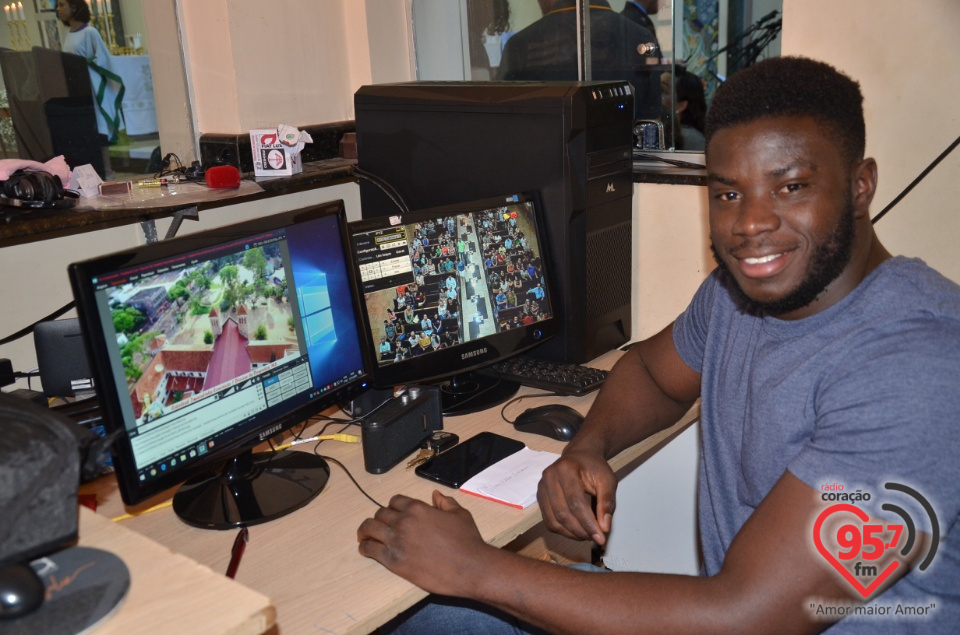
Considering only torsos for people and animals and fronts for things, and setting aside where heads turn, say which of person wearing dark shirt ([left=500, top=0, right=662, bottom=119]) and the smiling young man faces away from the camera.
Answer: the person wearing dark shirt

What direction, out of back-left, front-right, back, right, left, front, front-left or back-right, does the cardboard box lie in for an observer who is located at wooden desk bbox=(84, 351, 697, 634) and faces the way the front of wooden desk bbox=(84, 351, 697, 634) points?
back-left

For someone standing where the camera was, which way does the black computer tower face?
facing the viewer and to the right of the viewer

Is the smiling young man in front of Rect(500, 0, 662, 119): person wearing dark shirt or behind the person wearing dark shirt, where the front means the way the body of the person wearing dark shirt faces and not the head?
behind

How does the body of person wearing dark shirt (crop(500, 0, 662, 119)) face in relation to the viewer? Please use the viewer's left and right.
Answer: facing away from the viewer

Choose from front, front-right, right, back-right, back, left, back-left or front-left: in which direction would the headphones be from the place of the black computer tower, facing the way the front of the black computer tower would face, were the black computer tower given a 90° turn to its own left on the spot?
back-left

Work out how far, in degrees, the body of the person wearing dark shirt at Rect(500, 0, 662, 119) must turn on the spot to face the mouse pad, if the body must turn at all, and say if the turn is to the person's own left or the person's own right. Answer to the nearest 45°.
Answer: approximately 180°

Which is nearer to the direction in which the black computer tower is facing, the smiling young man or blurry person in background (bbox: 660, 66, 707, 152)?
the smiling young man

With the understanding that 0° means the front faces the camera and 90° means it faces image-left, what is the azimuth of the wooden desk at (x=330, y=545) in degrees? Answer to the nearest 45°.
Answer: approximately 315°

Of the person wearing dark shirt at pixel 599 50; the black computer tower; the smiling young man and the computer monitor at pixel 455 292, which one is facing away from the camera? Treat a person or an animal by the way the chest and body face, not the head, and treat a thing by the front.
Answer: the person wearing dark shirt

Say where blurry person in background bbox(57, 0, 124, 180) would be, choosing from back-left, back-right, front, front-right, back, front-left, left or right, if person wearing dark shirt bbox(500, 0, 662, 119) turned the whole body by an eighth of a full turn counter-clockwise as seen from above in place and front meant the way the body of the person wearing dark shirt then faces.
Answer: front-left

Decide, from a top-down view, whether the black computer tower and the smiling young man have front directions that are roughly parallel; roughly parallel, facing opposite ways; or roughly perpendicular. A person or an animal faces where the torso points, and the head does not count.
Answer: roughly perpendicular

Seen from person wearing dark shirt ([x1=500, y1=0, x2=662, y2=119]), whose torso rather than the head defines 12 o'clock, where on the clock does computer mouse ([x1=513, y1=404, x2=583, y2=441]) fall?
The computer mouse is roughly at 6 o'clock from the person wearing dark shirt.
